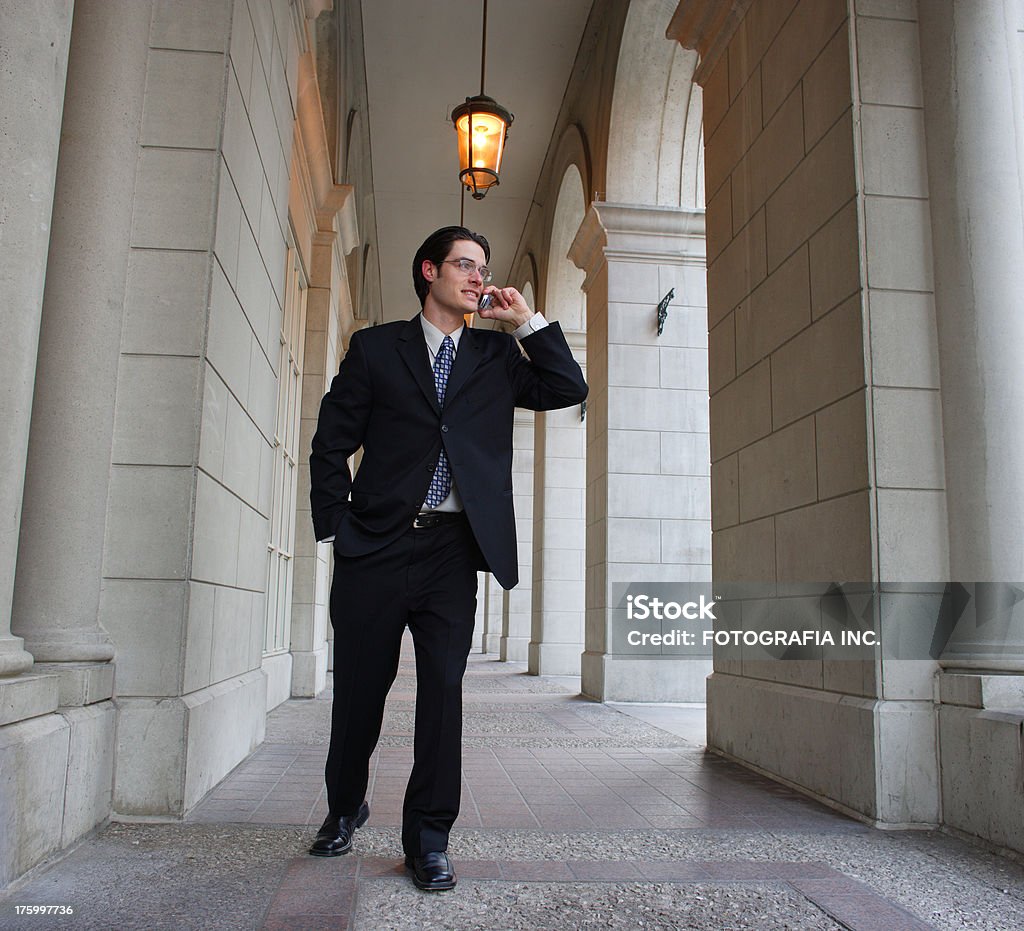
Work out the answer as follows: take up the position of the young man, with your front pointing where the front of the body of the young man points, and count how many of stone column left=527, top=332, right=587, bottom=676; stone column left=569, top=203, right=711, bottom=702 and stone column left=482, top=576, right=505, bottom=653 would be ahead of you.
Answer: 0

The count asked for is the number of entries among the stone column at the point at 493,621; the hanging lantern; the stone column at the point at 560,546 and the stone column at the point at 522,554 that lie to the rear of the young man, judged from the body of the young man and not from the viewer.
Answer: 4

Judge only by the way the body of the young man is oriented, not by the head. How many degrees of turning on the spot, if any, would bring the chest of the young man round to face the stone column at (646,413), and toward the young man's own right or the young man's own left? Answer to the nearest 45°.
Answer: approximately 180°

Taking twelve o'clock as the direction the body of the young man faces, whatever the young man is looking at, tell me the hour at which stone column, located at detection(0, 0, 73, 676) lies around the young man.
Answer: The stone column is roughly at 3 o'clock from the young man.

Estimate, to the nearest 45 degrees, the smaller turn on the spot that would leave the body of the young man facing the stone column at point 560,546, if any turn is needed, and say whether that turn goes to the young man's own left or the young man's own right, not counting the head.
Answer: approximately 180°

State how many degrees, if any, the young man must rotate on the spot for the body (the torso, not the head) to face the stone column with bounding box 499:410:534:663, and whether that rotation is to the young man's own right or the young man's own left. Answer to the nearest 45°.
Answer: approximately 180°

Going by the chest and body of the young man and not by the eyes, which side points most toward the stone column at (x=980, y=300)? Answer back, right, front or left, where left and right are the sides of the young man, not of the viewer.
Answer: left

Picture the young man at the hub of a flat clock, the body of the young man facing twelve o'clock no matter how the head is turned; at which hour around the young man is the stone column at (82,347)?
The stone column is roughly at 4 o'clock from the young man.

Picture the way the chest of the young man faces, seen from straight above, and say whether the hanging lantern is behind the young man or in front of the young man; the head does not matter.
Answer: behind

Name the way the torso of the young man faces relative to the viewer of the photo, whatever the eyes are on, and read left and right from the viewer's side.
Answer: facing the viewer
